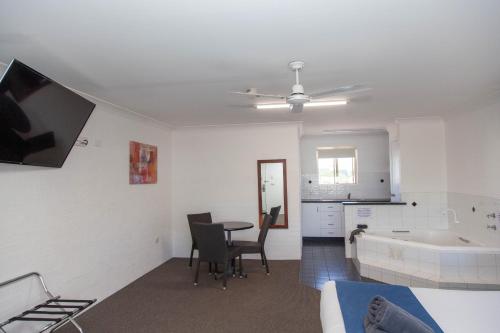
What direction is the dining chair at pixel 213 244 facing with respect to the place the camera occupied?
facing away from the viewer and to the right of the viewer

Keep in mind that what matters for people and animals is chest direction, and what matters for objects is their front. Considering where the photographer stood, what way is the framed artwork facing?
facing the viewer and to the right of the viewer

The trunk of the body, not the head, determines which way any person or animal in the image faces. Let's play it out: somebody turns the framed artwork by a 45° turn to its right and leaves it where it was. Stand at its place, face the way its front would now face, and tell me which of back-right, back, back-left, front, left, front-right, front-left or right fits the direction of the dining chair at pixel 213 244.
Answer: front-left

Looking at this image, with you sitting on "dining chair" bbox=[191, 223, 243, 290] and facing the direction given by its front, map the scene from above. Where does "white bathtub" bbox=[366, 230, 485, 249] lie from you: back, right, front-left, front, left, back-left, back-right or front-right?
front-right

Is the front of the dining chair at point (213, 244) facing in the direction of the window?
yes

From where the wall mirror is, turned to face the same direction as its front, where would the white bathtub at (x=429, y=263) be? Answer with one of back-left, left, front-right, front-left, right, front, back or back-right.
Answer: front-left

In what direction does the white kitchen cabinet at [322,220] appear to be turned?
toward the camera

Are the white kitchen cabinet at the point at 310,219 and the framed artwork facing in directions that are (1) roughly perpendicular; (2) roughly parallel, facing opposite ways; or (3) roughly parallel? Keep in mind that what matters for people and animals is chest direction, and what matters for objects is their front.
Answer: roughly perpendicular

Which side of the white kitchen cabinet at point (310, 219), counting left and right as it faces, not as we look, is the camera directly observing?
front

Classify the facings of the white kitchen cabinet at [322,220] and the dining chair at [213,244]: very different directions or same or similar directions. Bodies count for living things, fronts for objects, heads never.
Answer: very different directions

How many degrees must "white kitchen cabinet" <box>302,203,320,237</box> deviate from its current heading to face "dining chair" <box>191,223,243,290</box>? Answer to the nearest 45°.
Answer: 0° — it already faces it

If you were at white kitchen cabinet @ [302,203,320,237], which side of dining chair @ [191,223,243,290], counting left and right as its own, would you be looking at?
front

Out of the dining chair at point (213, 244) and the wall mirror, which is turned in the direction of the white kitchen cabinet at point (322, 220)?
the dining chair

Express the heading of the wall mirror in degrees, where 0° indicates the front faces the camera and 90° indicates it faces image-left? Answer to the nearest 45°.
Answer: approximately 0°

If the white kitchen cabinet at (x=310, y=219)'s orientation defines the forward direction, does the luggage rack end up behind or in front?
in front

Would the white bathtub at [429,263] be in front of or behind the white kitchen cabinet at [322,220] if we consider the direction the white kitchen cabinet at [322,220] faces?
in front

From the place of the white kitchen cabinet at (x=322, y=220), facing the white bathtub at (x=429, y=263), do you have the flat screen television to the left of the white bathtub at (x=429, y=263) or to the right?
right

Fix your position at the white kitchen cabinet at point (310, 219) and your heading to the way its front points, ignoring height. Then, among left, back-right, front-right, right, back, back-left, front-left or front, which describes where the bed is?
front
